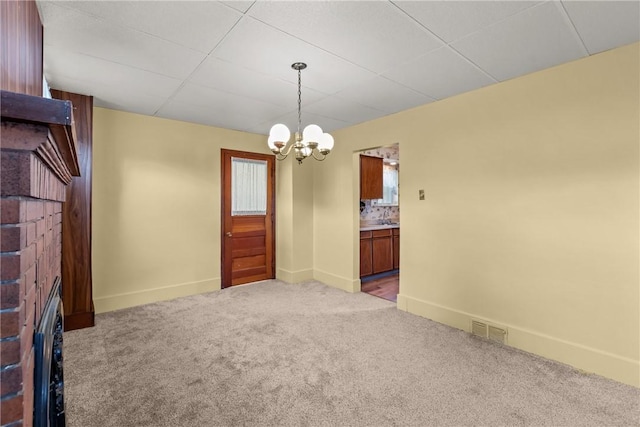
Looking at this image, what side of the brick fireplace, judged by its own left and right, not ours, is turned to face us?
right

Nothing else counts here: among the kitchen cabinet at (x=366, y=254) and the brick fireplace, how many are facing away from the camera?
0

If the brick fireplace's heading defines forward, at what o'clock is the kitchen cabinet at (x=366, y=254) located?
The kitchen cabinet is roughly at 11 o'clock from the brick fireplace.

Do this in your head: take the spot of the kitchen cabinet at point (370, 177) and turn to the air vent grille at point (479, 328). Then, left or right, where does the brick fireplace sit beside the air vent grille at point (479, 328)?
right

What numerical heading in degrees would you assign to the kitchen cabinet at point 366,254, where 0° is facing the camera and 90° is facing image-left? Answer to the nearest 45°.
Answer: approximately 315°

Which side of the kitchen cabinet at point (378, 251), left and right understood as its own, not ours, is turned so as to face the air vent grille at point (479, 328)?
front

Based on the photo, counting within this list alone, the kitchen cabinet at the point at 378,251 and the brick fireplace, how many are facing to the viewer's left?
0

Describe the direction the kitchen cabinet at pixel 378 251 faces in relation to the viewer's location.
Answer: facing the viewer and to the right of the viewer

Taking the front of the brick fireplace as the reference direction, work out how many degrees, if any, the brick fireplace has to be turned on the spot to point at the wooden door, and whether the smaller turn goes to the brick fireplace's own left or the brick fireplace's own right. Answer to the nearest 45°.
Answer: approximately 45° to the brick fireplace's own left

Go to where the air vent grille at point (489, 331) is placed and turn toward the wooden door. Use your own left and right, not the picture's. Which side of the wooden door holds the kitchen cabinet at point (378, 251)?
right

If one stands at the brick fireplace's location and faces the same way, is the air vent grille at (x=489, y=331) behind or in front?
in front

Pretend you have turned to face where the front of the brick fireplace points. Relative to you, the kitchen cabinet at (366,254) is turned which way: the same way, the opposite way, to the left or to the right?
to the right

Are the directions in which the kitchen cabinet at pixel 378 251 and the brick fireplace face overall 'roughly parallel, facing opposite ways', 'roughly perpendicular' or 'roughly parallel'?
roughly perpendicular

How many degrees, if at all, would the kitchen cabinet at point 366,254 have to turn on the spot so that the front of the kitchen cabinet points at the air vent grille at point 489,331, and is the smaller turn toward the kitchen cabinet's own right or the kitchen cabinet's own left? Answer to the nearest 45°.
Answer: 0° — it already faces it

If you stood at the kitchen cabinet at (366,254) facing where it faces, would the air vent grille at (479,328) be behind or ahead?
ahead

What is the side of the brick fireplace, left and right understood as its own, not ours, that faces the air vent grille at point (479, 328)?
front
